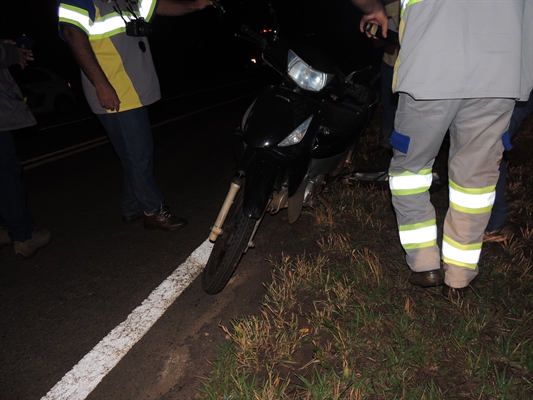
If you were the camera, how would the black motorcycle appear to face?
facing the viewer and to the left of the viewer

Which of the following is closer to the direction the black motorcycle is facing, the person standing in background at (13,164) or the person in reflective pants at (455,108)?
the person standing in background

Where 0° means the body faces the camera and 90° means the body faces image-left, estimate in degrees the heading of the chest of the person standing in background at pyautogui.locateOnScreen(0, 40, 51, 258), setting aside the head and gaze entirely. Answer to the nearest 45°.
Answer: approximately 270°

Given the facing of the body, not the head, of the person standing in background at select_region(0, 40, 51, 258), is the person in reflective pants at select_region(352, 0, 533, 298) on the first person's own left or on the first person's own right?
on the first person's own right

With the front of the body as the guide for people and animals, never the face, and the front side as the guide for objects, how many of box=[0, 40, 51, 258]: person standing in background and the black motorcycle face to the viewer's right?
1

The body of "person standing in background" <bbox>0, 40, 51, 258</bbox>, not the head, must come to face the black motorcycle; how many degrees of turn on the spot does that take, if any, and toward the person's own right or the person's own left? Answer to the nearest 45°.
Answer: approximately 45° to the person's own right

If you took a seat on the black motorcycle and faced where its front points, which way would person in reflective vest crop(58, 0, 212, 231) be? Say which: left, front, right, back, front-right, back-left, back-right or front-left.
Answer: right

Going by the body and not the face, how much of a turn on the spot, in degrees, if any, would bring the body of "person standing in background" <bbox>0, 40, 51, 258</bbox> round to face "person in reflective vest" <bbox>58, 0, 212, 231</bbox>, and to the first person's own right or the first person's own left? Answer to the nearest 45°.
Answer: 0° — they already face them
